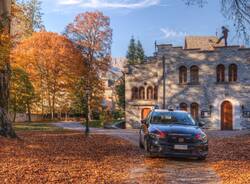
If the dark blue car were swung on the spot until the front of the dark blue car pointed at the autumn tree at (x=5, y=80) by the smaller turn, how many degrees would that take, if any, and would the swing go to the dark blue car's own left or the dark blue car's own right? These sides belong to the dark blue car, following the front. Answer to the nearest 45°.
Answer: approximately 135° to the dark blue car's own right

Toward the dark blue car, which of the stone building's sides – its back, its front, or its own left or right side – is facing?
front

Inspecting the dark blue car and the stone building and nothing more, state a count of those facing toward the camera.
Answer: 2

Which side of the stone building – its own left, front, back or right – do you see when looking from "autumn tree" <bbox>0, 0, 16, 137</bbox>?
front

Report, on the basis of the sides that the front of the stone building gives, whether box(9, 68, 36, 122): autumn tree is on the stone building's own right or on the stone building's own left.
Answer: on the stone building's own right

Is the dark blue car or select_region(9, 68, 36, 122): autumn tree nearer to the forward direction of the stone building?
the dark blue car

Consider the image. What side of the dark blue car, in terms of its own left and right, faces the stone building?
back

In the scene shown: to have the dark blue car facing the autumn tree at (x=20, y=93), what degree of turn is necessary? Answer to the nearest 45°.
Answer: approximately 135° to its right

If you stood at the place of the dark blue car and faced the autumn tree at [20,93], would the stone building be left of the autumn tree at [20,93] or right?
right

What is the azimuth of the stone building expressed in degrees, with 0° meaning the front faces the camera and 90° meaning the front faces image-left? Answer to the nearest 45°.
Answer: approximately 0°
